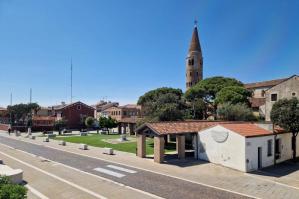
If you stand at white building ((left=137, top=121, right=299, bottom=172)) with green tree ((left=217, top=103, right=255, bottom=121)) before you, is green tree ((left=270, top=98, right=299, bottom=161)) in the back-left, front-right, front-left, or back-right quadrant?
front-right

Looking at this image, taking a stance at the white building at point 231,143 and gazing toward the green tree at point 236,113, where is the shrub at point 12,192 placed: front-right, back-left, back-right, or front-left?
back-left

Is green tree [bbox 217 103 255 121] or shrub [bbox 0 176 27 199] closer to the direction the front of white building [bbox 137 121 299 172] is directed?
the shrub

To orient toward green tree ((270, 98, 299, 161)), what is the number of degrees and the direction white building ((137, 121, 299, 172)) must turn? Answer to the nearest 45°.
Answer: approximately 90° to its left

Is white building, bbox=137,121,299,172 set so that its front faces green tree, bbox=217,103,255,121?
no

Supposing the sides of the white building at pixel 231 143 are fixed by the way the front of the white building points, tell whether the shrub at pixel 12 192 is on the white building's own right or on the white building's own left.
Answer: on the white building's own right
